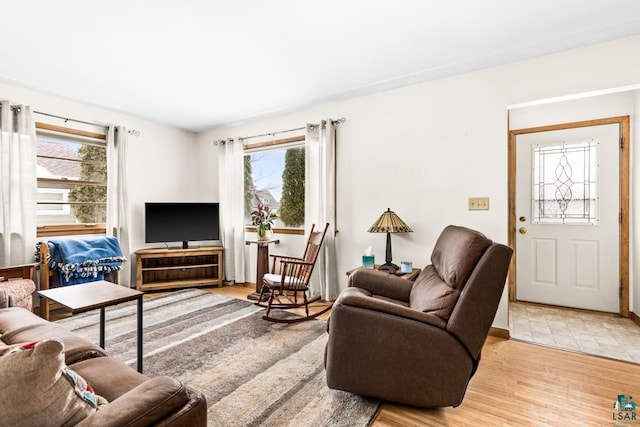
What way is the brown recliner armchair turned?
to the viewer's left

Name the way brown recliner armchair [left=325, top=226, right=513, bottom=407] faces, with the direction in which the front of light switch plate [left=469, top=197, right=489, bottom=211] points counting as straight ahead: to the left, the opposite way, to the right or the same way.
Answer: to the right

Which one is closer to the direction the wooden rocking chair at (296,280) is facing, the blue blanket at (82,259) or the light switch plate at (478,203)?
the blue blanket

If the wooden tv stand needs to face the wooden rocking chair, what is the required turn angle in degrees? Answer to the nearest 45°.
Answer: approximately 45° to its left

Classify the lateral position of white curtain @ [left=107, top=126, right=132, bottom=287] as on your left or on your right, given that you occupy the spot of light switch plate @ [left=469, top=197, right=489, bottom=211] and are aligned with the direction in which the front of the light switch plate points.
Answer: on your right

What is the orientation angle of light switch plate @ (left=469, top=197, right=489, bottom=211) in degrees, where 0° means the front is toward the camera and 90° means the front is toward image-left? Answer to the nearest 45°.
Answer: approximately 0°

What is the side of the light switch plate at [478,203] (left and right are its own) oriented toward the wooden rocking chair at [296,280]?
right

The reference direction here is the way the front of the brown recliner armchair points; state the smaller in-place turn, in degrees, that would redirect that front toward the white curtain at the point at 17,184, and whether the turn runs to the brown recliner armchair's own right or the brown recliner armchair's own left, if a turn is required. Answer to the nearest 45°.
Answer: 0° — it already faces it

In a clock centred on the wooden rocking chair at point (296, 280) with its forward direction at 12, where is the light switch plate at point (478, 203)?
The light switch plate is roughly at 8 o'clock from the wooden rocking chair.

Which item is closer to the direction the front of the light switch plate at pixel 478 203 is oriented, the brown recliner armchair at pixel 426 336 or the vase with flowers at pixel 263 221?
the brown recliner armchair

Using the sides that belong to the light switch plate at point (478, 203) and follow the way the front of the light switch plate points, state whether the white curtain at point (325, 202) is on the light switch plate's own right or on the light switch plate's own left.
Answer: on the light switch plate's own right
